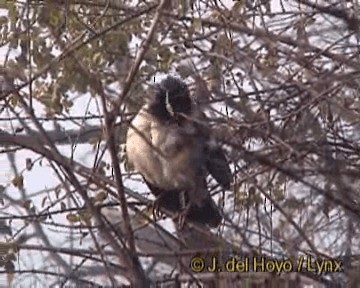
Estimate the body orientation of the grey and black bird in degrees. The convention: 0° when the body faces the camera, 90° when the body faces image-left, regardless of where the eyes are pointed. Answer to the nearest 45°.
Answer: approximately 45°
